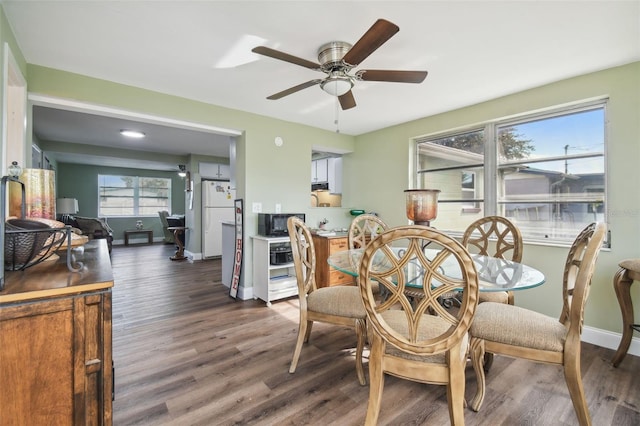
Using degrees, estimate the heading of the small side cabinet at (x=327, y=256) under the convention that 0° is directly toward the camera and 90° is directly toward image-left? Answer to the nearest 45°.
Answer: approximately 315°

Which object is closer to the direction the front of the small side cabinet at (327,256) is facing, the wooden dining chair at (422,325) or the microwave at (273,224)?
the wooden dining chair

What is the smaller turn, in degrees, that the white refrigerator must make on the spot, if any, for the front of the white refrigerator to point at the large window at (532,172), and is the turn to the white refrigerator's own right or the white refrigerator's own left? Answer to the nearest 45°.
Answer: approximately 45° to the white refrigerator's own left

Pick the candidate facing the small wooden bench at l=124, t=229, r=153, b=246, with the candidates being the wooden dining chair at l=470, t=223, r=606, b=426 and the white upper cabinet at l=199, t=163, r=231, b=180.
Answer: the wooden dining chair

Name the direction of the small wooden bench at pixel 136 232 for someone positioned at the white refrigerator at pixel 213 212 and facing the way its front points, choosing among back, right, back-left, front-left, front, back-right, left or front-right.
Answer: back-right

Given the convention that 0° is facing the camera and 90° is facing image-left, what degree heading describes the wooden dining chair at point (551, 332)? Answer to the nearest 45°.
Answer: approximately 90°

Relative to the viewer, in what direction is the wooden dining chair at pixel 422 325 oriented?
away from the camera

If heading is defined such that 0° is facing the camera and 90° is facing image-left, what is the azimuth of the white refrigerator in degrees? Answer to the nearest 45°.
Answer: approximately 0°

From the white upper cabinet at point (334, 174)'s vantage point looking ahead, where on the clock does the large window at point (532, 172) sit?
The large window is roughly at 9 o'clock from the white upper cabinet.

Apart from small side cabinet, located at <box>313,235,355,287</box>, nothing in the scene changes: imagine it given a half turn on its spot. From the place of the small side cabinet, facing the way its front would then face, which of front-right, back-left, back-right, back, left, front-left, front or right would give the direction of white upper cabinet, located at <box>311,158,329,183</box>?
front-right

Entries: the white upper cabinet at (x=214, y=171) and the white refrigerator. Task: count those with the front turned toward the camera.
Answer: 2

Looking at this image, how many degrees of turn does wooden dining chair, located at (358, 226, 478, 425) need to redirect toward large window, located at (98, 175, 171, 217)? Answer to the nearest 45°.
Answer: approximately 45° to its left

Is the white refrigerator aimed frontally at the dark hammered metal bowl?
yes
